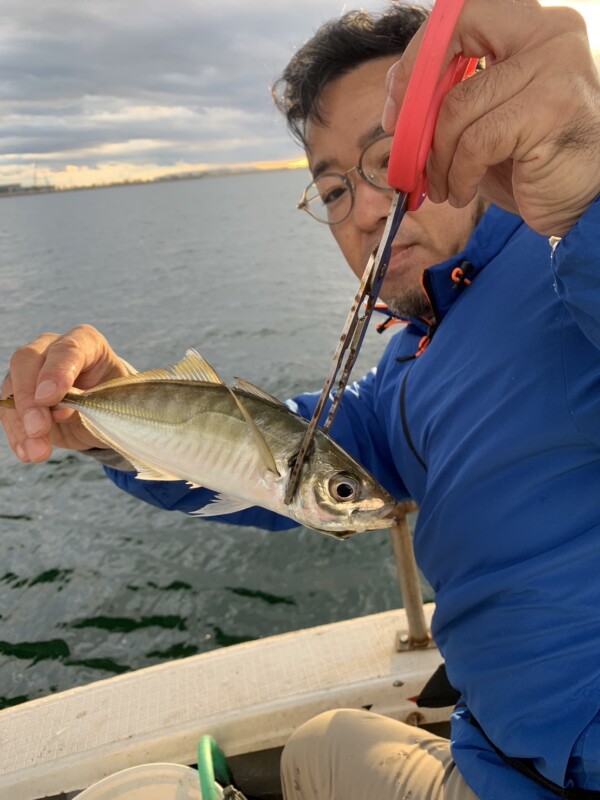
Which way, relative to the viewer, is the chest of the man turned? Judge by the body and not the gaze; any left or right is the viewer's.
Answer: facing the viewer and to the left of the viewer
